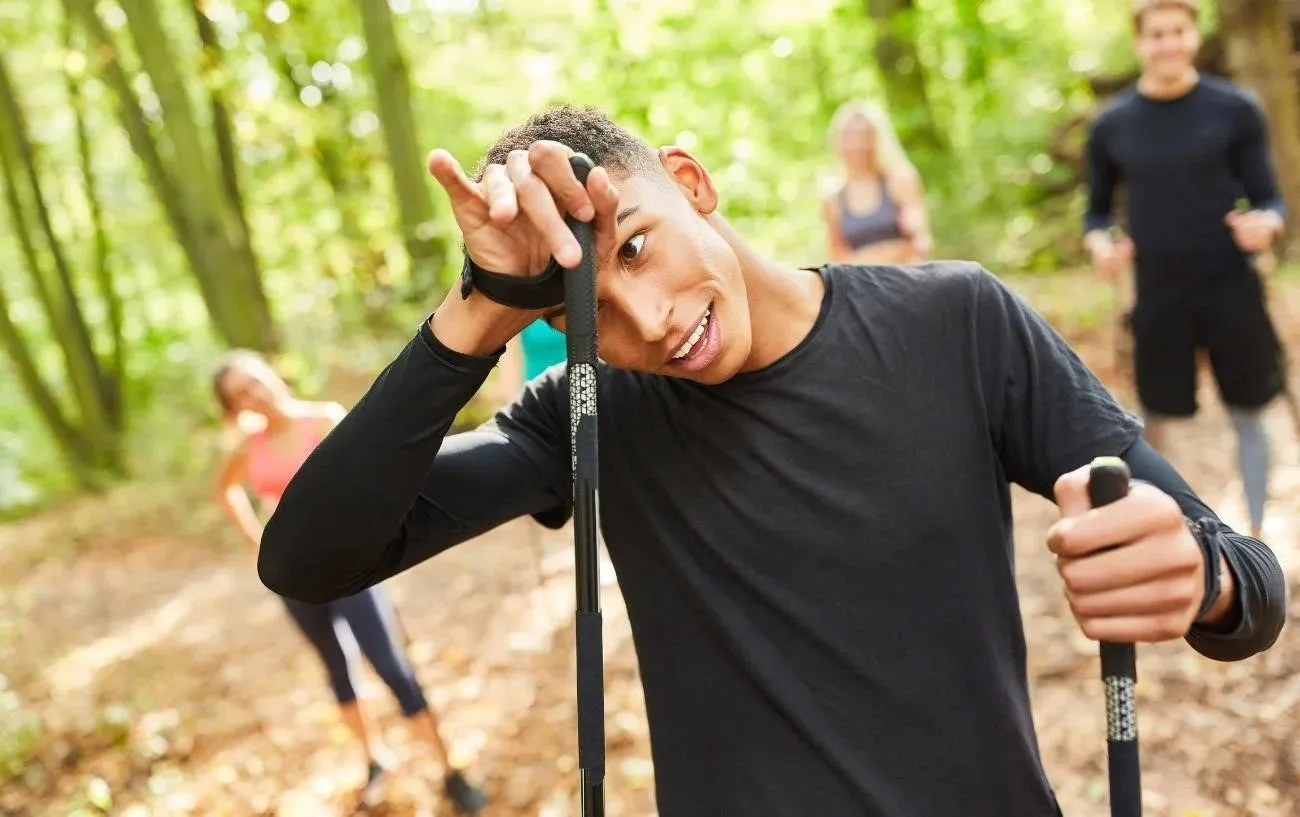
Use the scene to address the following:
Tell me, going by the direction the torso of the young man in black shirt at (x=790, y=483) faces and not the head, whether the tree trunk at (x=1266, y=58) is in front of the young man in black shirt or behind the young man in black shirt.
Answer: behind

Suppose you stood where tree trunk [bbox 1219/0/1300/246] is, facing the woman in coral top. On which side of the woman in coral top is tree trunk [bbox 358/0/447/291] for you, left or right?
right

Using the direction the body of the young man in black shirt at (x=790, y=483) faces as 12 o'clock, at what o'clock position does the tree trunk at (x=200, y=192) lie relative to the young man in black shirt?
The tree trunk is roughly at 5 o'clock from the young man in black shirt.

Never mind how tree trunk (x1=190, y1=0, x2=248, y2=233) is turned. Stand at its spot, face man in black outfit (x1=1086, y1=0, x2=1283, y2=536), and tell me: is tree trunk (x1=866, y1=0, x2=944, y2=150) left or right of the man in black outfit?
left

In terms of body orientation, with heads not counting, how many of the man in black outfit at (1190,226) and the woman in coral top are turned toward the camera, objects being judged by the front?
2

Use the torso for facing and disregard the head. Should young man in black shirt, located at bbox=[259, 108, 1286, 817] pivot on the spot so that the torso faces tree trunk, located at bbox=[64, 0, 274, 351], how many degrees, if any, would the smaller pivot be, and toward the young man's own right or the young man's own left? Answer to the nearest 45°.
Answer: approximately 135° to the young man's own right

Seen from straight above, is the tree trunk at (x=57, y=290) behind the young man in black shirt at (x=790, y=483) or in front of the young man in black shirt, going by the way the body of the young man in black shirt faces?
behind
